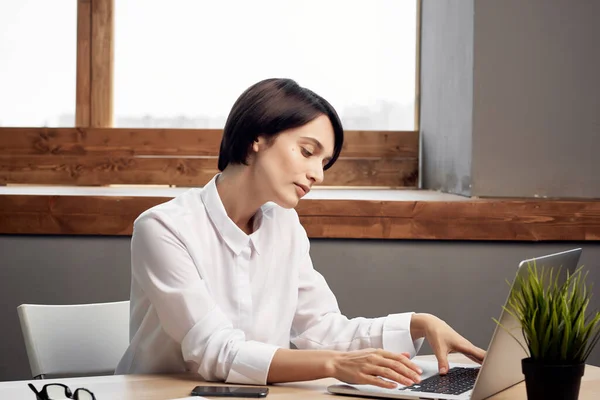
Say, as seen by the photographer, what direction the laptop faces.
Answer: facing away from the viewer and to the left of the viewer

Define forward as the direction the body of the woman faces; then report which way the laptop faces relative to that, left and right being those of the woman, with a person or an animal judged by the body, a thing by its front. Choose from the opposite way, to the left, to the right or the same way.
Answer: the opposite way

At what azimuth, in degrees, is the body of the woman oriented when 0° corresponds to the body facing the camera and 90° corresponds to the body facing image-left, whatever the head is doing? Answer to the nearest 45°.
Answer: approximately 315°
